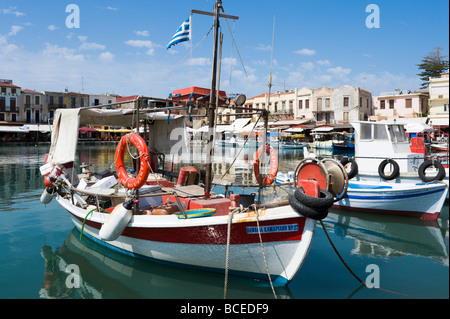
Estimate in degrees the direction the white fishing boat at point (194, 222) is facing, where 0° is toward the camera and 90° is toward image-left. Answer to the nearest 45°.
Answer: approximately 315°

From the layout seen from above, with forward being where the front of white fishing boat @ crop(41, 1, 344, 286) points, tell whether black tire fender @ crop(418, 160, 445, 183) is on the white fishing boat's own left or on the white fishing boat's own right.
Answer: on the white fishing boat's own left

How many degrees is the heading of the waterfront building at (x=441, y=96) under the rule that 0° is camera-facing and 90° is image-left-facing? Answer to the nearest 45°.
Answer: approximately 0°

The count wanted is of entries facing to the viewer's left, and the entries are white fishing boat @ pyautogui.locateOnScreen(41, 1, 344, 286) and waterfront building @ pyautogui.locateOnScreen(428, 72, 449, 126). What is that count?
0
